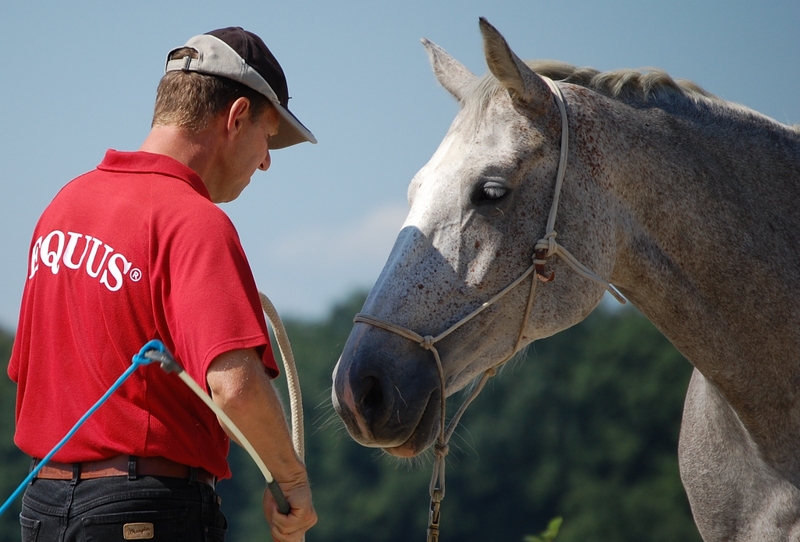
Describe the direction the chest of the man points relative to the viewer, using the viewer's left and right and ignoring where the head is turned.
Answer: facing away from the viewer and to the right of the viewer

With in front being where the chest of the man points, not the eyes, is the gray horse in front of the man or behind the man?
in front
